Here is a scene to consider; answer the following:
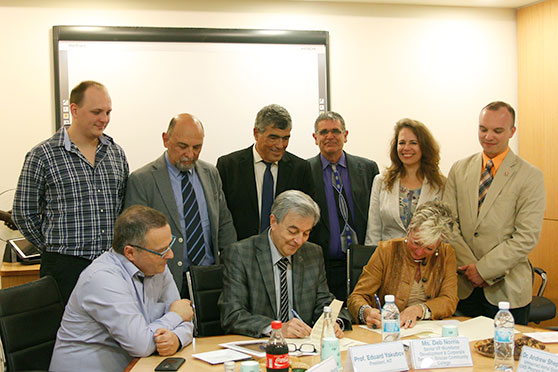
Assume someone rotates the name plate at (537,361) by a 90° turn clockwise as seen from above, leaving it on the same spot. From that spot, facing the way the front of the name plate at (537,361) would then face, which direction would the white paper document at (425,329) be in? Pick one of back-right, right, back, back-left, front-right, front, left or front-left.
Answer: front-right

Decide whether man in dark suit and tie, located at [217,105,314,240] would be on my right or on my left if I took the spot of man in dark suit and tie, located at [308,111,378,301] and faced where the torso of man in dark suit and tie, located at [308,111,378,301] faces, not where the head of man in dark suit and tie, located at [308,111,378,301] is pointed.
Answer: on my right

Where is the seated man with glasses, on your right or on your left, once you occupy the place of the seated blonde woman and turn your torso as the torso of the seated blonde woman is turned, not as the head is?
on your right

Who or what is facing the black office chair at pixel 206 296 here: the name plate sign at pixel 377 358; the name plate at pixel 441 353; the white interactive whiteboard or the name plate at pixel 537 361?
the white interactive whiteboard

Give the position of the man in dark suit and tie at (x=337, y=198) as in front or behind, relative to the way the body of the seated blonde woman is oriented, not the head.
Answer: behind

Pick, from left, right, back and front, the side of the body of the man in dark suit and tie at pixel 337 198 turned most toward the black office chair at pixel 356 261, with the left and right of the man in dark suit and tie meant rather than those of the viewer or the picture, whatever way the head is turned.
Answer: front

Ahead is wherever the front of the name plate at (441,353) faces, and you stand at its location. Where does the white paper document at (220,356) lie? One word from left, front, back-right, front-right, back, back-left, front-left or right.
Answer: right

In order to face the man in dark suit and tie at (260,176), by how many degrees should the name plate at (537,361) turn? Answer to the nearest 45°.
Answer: approximately 135° to its right
